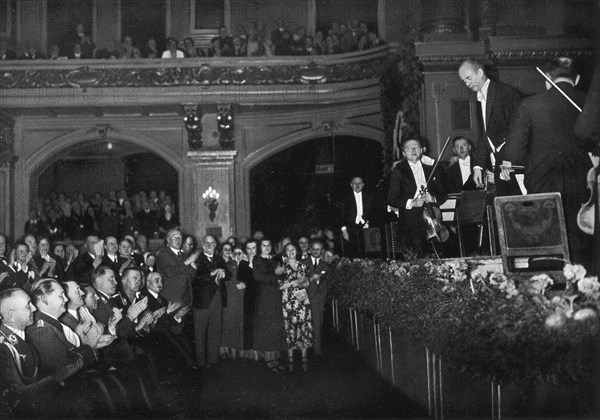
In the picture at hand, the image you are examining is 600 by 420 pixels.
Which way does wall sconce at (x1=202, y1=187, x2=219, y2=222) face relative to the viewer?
toward the camera

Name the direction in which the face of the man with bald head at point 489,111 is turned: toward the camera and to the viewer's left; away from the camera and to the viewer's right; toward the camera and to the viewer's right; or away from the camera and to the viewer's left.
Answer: toward the camera and to the viewer's left

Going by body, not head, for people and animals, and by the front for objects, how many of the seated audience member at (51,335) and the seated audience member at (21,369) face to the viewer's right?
2

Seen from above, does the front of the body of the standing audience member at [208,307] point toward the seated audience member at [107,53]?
no

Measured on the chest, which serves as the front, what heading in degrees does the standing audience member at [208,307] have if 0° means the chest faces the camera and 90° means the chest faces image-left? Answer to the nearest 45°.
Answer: approximately 315°

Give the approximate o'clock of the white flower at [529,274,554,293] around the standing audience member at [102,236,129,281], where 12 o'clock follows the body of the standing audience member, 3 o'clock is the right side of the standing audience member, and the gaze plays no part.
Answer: The white flower is roughly at 1 o'clock from the standing audience member.

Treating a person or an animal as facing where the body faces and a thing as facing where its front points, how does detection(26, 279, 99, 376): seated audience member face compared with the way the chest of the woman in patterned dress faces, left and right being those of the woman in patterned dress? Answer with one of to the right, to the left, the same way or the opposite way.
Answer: to the left

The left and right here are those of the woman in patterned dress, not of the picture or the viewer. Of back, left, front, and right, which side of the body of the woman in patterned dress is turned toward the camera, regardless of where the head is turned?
front

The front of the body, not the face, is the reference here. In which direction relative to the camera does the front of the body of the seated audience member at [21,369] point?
to the viewer's right

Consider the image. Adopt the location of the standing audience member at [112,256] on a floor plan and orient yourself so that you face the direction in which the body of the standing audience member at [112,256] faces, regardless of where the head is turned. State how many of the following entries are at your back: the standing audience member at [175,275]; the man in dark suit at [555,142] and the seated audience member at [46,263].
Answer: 1

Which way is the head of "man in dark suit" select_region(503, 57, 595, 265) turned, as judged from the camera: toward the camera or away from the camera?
away from the camera

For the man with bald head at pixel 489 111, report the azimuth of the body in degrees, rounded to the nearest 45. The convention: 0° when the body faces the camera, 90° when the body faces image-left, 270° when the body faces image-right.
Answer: approximately 45°

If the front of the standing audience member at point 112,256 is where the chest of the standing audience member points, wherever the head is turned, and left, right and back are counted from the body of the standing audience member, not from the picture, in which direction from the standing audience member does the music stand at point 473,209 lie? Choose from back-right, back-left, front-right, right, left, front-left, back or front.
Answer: front

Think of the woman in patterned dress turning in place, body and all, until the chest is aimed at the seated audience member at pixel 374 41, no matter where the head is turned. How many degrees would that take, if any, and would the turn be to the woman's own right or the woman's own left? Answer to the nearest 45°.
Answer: approximately 180°

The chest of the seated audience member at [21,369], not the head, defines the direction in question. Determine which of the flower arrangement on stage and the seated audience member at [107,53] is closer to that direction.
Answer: the flower arrangement on stage

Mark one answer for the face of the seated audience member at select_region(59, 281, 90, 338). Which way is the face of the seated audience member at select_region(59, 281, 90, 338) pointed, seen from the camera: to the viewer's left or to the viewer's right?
to the viewer's right

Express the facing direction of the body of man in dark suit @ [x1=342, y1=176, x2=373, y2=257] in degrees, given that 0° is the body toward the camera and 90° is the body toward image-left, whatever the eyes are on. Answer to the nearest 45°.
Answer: approximately 0°

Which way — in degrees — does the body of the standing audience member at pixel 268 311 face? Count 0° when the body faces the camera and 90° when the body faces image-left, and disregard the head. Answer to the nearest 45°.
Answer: approximately 315°

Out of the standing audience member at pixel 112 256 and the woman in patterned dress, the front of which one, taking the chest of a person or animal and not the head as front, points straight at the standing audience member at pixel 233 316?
the standing audience member at pixel 112 256

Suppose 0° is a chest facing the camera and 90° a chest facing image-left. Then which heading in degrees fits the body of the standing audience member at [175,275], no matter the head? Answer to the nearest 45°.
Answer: approximately 315°

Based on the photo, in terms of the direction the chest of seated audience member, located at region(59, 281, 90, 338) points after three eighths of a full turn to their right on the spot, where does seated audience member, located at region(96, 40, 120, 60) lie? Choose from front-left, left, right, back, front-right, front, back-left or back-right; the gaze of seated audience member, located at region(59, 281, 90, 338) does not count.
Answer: back-right
